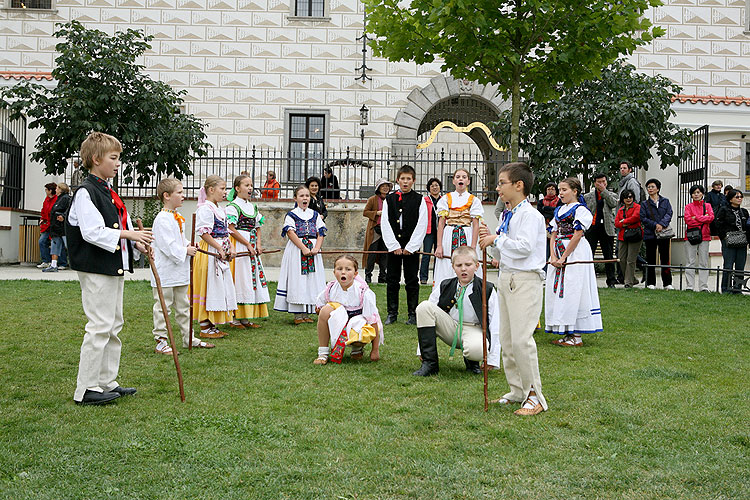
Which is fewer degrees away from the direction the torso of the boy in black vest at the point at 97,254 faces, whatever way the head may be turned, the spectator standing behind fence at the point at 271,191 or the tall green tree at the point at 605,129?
the tall green tree

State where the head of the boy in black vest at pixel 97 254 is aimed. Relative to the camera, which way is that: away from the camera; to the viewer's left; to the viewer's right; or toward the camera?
to the viewer's right

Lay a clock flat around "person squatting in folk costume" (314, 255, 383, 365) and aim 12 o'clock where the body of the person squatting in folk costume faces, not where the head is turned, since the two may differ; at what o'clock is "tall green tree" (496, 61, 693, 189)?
The tall green tree is roughly at 7 o'clock from the person squatting in folk costume.

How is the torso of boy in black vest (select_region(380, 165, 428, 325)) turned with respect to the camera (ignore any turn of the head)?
toward the camera

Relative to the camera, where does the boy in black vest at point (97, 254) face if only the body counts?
to the viewer's right

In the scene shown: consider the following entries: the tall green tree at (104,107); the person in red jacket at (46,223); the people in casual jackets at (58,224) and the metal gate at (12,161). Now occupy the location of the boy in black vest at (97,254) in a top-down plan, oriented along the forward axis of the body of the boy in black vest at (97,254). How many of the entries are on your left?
4

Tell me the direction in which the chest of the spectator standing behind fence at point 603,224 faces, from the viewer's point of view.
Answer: toward the camera

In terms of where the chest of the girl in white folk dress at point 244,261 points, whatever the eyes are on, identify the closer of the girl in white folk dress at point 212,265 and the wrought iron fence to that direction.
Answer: the girl in white folk dress

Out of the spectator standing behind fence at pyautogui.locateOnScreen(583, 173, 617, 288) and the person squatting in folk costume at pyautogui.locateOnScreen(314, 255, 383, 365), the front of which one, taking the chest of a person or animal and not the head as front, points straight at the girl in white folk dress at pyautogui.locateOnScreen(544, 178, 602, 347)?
the spectator standing behind fence

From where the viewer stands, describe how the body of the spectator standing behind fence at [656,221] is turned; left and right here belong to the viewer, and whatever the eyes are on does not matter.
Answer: facing the viewer
